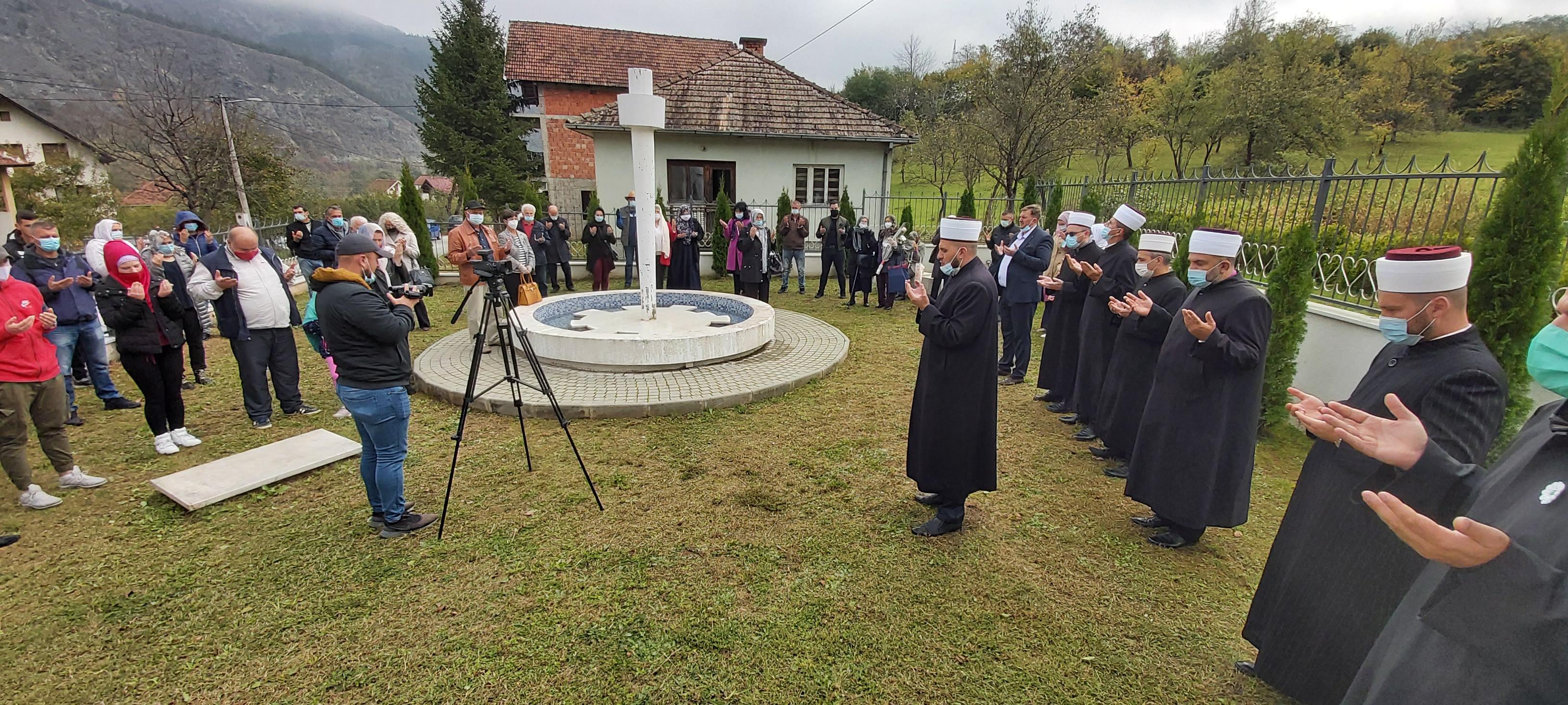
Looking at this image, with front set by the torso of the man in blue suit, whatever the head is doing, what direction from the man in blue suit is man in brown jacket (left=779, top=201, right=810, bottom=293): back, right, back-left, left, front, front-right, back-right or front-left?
right

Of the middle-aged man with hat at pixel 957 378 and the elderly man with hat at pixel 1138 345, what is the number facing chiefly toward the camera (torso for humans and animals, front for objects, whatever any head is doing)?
0

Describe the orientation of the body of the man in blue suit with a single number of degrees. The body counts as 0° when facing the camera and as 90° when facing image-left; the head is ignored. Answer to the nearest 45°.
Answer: approximately 45°

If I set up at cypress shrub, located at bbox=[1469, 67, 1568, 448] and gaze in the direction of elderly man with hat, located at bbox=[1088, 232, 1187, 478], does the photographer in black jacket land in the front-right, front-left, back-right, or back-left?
front-left

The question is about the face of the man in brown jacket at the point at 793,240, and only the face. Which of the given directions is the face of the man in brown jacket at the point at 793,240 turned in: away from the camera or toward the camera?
toward the camera

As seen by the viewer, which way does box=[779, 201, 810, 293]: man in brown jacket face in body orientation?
toward the camera

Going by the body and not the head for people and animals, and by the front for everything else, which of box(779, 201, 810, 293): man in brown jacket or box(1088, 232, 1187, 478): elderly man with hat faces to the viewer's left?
the elderly man with hat

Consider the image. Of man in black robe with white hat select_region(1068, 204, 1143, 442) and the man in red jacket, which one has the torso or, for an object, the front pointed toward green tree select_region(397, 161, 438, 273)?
the man in black robe with white hat

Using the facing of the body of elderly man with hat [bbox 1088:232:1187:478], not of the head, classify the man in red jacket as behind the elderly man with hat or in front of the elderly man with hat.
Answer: in front

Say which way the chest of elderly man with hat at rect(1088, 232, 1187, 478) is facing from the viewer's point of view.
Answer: to the viewer's left

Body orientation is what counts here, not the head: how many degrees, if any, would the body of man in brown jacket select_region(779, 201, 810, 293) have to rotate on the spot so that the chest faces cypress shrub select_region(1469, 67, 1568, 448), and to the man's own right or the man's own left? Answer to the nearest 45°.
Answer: approximately 45° to the man's own left

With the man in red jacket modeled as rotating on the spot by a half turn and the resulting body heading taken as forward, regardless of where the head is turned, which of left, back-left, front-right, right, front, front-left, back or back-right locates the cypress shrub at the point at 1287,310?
back

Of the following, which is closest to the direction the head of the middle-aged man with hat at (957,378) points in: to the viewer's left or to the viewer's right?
to the viewer's left

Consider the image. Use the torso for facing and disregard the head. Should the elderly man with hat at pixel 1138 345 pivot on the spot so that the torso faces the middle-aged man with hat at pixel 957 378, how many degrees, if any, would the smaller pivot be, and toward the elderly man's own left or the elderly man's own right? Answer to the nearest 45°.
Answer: approximately 45° to the elderly man's own left

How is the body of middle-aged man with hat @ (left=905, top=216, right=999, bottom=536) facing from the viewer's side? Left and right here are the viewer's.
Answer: facing to the left of the viewer

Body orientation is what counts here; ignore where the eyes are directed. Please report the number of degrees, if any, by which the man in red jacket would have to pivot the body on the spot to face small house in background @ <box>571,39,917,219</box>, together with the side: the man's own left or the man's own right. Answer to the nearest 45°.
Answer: approximately 90° to the man's own left

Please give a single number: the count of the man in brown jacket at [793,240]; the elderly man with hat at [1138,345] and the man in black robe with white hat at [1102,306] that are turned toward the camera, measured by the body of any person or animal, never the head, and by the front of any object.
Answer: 1

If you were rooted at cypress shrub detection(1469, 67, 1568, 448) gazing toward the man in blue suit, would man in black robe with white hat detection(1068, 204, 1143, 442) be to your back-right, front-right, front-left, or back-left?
front-left

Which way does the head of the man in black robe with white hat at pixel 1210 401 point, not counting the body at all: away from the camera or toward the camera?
toward the camera

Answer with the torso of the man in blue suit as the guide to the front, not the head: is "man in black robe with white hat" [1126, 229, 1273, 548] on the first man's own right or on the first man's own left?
on the first man's own left

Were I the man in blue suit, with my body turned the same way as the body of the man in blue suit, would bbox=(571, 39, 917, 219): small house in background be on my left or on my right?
on my right
